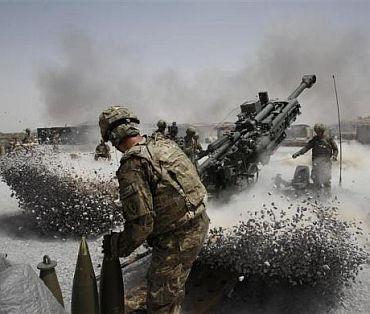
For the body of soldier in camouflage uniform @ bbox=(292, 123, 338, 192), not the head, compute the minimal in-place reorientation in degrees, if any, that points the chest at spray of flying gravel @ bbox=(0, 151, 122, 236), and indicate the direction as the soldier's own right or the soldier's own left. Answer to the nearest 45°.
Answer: approximately 45° to the soldier's own right

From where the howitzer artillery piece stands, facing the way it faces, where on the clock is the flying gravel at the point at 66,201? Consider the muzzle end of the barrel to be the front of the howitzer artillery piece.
The flying gravel is roughly at 7 o'clock from the howitzer artillery piece.

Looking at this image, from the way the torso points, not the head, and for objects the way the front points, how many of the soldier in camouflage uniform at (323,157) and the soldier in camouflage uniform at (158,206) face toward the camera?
1

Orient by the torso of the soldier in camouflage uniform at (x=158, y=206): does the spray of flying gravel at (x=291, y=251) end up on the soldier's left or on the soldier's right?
on the soldier's right

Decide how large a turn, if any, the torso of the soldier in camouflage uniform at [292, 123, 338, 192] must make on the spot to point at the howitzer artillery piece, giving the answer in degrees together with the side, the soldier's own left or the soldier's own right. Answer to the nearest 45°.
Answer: approximately 45° to the soldier's own right

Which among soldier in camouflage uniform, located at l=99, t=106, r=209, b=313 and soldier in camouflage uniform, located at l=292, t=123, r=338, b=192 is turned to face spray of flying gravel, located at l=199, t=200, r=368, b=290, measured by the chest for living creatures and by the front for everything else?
soldier in camouflage uniform, located at l=292, t=123, r=338, b=192

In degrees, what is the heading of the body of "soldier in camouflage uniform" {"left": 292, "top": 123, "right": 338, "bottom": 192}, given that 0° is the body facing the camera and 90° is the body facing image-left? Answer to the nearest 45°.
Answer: approximately 0°

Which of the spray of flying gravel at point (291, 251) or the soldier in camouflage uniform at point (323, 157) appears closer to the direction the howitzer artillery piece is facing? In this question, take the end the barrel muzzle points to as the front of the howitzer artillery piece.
the soldier in camouflage uniform

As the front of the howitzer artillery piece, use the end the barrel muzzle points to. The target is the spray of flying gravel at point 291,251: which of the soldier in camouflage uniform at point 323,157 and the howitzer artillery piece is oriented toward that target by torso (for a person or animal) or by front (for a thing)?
the soldier in camouflage uniform

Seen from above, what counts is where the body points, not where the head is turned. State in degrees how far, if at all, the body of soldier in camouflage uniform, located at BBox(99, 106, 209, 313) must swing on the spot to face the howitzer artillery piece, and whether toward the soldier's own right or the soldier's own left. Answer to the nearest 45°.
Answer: approximately 45° to the soldier's own right

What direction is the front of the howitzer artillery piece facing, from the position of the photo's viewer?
facing away from the viewer and to the right of the viewer

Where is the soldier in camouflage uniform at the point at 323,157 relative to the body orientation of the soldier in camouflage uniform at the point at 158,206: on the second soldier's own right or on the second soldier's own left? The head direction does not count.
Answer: on the second soldier's own right

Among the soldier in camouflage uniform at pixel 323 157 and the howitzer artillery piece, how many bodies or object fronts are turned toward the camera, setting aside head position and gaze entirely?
1

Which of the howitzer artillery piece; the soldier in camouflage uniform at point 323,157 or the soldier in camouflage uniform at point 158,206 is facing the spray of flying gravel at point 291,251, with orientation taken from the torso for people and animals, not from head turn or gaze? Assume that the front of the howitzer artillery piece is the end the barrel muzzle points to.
the soldier in camouflage uniform at point 323,157
